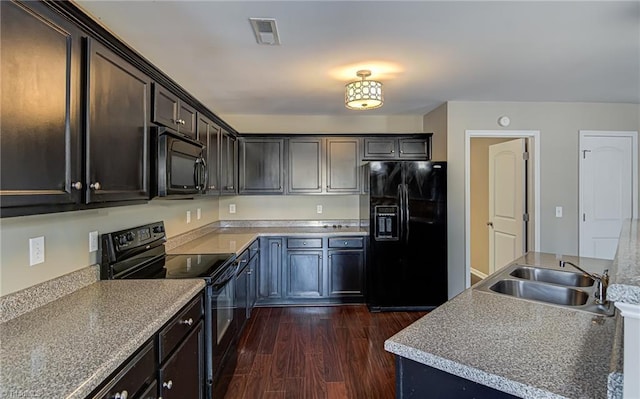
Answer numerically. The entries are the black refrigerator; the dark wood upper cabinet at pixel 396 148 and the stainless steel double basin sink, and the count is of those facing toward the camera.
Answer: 2

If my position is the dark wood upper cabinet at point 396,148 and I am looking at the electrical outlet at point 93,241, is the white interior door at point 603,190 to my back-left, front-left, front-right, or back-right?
back-left

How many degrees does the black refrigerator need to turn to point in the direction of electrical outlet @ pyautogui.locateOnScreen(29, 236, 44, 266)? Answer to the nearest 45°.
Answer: approximately 45° to its right

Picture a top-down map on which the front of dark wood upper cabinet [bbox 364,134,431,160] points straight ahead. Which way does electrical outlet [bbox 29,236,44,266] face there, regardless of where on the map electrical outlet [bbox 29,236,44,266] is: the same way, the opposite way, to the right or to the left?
to the left

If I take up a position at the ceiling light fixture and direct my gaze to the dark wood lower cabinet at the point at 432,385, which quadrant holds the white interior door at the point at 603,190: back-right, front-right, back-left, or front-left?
back-left

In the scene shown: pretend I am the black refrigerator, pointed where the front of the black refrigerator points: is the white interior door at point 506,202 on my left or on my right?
on my left

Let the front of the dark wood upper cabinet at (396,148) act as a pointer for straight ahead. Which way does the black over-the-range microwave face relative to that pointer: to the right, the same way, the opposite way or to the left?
to the left

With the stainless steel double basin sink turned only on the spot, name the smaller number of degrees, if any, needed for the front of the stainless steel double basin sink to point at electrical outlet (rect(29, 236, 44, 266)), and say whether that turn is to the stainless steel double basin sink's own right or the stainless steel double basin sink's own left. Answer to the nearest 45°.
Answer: approximately 45° to the stainless steel double basin sink's own left

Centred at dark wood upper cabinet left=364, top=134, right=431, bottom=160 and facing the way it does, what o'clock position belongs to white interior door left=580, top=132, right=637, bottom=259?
The white interior door is roughly at 9 o'clock from the dark wood upper cabinet.

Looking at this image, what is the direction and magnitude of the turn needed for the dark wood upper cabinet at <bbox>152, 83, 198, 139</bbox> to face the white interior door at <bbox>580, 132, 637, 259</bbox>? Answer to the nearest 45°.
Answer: approximately 45° to its left

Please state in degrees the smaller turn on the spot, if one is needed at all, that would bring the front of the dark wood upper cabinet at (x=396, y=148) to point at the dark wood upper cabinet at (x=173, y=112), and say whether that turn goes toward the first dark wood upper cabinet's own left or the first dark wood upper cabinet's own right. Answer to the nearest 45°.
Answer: approximately 45° to the first dark wood upper cabinet's own right

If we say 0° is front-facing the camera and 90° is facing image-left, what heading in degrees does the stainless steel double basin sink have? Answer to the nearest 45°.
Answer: approximately 90°

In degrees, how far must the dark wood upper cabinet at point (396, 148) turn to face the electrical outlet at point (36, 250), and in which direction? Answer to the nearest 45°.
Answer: approximately 45° to its right

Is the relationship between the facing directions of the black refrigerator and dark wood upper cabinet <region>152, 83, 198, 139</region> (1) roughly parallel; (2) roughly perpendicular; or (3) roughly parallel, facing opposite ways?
roughly perpendicular
